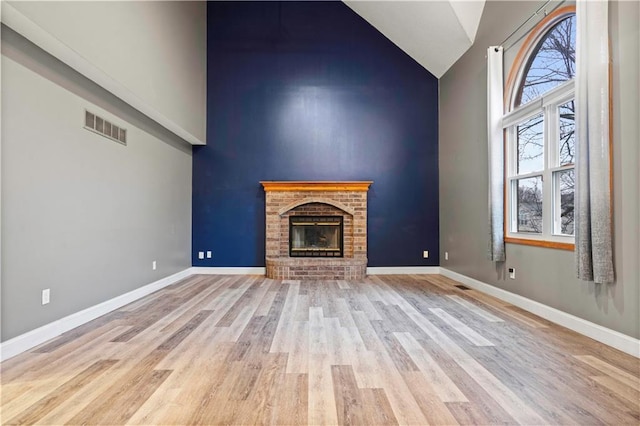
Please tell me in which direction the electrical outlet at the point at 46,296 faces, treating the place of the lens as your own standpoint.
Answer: facing the viewer and to the right of the viewer

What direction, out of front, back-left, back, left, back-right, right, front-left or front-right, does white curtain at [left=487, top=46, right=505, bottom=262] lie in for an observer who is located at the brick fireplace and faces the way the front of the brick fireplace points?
front-left

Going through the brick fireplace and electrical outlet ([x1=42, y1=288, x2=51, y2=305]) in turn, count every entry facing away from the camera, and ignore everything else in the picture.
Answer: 0

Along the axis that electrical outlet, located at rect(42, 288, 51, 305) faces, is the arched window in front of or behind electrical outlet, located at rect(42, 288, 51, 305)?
in front

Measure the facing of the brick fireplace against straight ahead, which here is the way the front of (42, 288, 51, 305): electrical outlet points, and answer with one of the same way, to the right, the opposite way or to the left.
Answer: to the right

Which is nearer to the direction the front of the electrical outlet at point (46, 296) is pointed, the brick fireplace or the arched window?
the arched window

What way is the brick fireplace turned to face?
toward the camera

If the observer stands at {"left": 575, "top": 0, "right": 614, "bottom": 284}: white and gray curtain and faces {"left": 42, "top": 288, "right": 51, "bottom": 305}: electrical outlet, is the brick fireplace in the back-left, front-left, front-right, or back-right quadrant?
front-right

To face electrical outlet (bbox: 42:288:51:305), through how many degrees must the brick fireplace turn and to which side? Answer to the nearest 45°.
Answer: approximately 45° to its right

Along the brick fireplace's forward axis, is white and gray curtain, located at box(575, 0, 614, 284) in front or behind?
in front

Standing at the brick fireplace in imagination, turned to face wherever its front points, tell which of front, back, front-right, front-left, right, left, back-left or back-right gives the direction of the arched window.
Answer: front-left

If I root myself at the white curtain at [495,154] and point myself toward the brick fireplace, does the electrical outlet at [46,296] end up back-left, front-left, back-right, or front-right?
front-left
